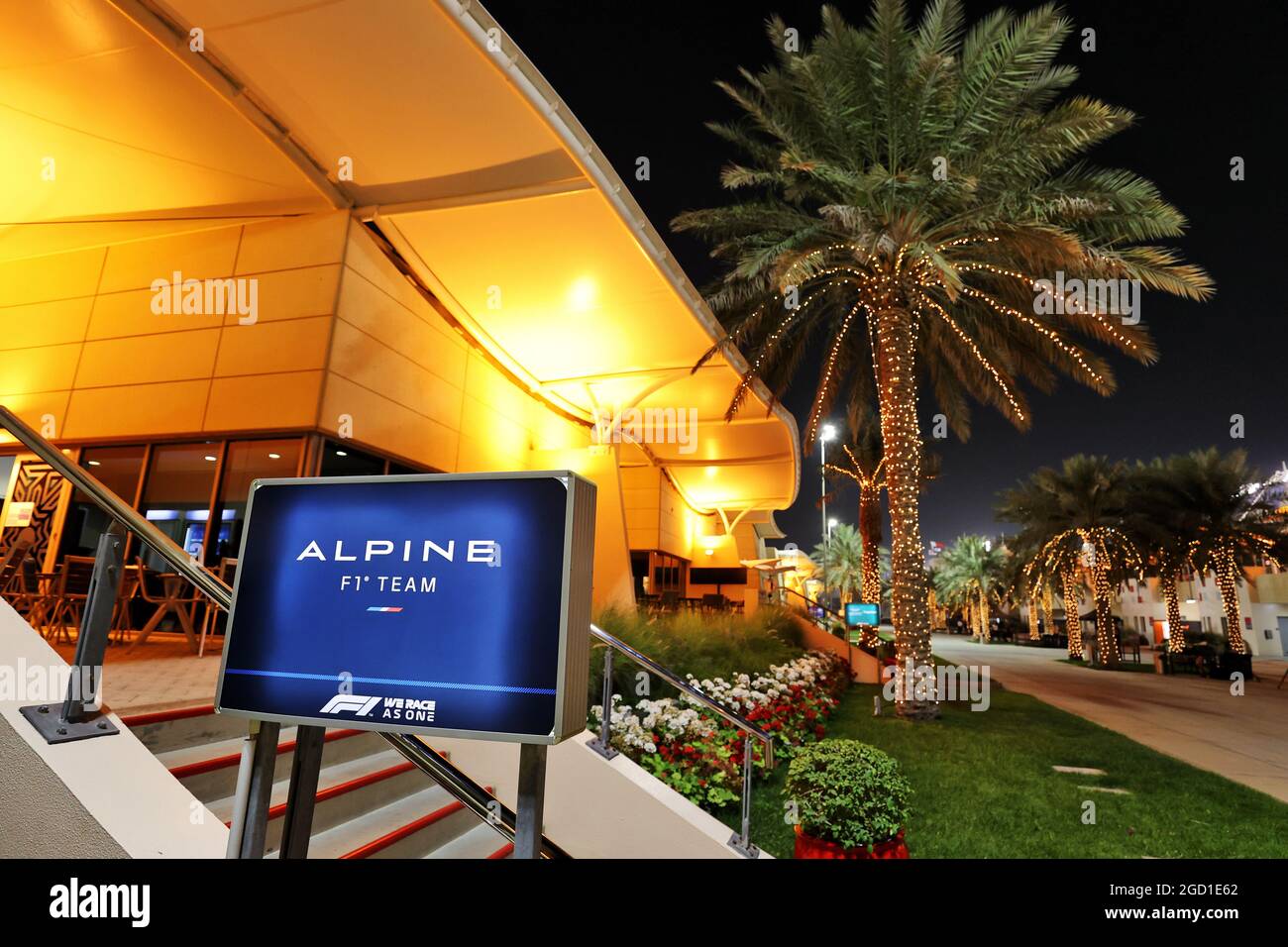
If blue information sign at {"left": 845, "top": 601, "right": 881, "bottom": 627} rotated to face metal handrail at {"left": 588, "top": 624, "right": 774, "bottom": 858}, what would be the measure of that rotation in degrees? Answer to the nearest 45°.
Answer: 0° — it already faces it

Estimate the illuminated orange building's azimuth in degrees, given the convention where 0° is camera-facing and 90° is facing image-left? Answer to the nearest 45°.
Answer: approximately 315°

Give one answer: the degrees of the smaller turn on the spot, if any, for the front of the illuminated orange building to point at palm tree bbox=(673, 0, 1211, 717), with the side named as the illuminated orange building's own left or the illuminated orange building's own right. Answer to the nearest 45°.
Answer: approximately 45° to the illuminated orange building's own left

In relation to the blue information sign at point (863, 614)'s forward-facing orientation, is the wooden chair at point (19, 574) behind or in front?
in front

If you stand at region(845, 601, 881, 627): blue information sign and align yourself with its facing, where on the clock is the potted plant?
The potted plant is roughly at 12 o'clock from the blue information sign.

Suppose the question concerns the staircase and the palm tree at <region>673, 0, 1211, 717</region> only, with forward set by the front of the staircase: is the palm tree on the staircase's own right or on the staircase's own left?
on the staircase's own left

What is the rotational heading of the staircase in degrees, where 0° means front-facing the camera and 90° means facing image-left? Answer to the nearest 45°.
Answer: approximately 315°

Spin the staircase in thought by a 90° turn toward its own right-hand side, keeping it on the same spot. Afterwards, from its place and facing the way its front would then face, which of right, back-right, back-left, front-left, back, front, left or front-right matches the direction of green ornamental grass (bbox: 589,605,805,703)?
back

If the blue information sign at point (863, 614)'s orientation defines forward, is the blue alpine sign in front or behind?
in front

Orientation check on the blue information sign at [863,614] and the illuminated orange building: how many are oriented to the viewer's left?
0

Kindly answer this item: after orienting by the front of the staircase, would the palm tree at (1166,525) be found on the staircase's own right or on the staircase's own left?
on the staircase's own left
